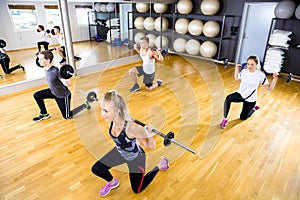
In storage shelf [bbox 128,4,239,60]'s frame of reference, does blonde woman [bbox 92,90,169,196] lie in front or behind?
in front

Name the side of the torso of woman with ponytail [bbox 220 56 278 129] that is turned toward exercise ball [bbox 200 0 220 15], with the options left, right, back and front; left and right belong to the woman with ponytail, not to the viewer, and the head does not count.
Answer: right

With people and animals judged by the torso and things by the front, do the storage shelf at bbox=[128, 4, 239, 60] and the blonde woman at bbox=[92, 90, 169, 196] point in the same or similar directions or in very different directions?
same or similar directions

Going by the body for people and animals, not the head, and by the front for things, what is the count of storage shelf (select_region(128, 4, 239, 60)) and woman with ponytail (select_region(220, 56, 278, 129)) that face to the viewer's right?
0

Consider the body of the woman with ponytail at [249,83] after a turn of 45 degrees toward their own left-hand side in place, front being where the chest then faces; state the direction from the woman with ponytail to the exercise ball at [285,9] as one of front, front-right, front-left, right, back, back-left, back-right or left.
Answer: back

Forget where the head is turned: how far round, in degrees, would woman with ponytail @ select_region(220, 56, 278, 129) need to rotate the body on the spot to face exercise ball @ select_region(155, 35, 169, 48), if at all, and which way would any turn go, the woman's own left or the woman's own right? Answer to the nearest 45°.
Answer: approximately 90° to the woman's own right

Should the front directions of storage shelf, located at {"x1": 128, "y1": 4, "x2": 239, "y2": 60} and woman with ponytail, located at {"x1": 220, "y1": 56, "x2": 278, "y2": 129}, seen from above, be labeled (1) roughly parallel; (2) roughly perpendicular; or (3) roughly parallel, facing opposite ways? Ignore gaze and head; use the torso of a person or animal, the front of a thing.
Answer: roughly parallel

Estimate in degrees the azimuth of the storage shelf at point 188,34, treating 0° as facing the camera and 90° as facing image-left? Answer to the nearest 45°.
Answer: approximately 45°
